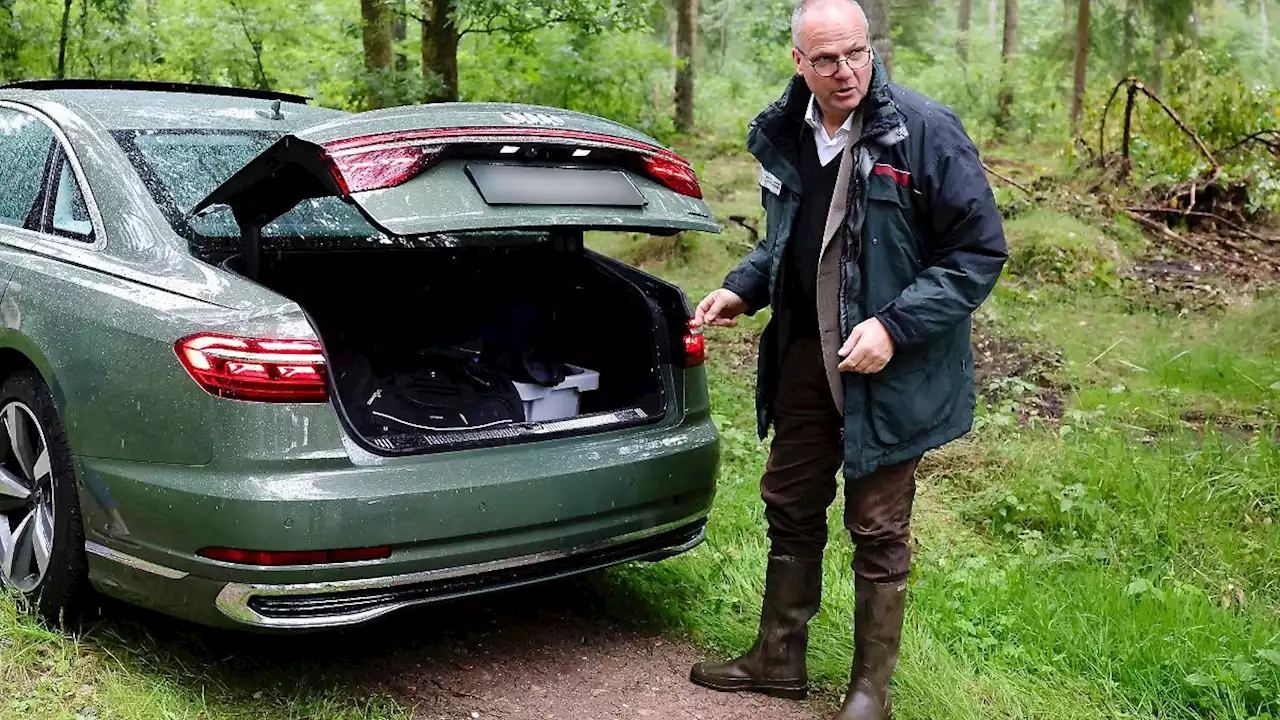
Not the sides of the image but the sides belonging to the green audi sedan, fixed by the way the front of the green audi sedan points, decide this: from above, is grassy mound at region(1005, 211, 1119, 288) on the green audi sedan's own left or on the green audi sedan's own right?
on the green audi sedan's own right

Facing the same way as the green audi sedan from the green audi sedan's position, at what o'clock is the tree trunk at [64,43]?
The tree trunk is roughly at 1 o'clock from the green audi sedan.

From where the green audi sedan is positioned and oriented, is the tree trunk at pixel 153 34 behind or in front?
in front

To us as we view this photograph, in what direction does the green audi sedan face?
facing away from the viewer and to the left of the viewer

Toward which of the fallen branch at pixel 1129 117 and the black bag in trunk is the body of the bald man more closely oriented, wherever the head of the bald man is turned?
the black bag in trunk

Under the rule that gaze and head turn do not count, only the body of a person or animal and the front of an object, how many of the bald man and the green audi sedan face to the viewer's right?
0

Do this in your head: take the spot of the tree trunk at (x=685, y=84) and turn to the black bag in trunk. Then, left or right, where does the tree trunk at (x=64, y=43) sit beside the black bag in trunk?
right

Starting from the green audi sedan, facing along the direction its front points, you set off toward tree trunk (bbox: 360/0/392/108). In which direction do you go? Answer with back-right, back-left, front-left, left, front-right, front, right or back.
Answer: front-right

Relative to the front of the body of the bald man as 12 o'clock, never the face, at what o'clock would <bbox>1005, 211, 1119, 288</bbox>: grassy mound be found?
The grassy mound is roughly at 5 o'clock from the bald man.

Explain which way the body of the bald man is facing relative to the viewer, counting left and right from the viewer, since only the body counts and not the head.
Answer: facing the viewer and to the left of the viewer

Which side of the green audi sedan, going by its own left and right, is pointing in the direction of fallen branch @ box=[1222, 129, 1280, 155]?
right

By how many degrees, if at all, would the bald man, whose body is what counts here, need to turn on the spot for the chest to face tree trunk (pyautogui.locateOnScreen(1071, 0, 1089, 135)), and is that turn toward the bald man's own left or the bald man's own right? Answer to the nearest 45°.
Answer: approximately 135° to the bald man's own right

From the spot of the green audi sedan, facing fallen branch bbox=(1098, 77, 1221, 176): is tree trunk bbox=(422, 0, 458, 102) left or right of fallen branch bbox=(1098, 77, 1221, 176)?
left

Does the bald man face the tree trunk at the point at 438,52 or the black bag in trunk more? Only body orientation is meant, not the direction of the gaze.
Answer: the black bag in trunk

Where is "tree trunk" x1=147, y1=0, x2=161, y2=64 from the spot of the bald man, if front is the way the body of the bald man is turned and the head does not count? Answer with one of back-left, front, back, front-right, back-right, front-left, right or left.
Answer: right

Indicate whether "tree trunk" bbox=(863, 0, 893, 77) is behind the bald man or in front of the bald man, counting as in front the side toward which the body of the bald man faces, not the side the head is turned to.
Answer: behind
